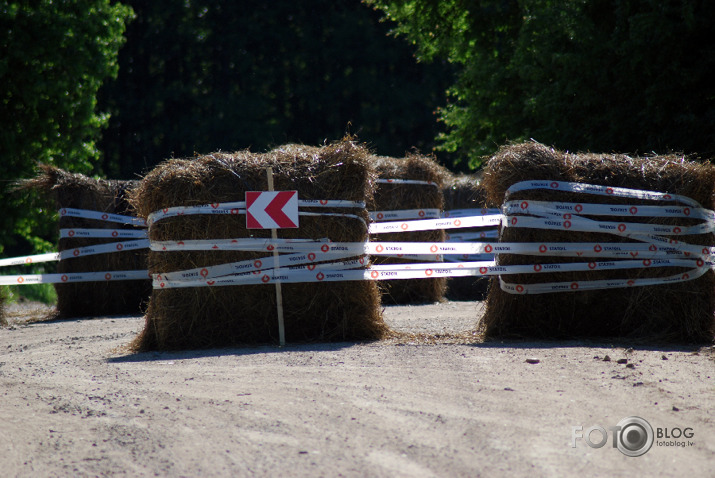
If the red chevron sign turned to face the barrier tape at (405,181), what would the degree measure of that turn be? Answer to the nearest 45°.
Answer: approximately 135° to its left

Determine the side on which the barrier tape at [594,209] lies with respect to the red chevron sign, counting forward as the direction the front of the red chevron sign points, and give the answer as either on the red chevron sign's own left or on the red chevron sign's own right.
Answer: on the red chevron sign's own left

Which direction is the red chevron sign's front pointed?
toward the camera

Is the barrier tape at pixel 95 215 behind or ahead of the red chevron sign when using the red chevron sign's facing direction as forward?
behind

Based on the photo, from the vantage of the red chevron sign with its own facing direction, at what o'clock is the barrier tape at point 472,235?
The barrier tape is roughly at 7 o'clock from the red chevron sign.

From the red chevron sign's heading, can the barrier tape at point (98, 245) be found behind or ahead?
behind

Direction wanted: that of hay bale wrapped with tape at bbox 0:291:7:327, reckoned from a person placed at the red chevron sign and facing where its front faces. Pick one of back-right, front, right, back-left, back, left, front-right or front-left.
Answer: back-right

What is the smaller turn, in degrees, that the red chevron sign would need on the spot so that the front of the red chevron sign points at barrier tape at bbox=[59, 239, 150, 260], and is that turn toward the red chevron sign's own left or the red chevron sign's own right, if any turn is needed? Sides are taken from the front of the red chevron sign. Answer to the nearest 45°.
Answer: approximately 135° to the red chevron sign's own right

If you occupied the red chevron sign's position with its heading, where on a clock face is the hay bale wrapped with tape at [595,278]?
The hay bale wrapped with tape is roughly at 9 o'clock from the red chevron sign.

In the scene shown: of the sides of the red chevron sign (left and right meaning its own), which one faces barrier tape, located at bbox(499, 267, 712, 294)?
left

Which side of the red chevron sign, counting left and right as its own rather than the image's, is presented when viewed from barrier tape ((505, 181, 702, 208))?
left

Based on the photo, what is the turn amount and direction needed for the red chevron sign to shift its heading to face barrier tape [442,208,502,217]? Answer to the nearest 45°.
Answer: approximately 135° to its left

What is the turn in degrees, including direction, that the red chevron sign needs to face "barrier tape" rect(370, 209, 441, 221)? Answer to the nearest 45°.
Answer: approximately 135° to its left

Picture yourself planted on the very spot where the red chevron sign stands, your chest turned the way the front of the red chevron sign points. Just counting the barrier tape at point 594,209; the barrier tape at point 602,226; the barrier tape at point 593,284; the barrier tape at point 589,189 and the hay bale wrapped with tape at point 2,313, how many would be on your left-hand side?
4

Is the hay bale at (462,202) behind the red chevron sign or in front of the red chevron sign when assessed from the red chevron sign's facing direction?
behind
